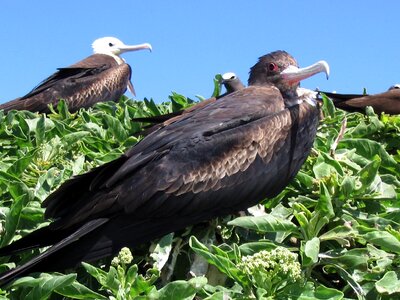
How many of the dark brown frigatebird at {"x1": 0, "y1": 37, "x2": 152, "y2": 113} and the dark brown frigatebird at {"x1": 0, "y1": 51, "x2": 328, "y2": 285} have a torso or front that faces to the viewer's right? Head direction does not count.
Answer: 2

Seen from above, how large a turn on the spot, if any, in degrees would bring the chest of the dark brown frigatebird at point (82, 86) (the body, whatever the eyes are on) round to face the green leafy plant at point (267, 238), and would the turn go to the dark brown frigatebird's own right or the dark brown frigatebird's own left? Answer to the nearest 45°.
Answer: approximately 90° to the dark brown frigatebird's own right

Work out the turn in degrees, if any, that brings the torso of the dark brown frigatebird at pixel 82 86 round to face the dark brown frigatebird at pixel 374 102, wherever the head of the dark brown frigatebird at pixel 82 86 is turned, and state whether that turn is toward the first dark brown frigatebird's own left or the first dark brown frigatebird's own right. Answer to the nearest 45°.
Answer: approximately 45° to the first dark brown frigatebird's own right

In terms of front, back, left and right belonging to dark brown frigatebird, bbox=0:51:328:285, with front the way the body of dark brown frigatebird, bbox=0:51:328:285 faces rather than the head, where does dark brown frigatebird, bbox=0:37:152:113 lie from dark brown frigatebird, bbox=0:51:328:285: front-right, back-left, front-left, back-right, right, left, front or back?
left

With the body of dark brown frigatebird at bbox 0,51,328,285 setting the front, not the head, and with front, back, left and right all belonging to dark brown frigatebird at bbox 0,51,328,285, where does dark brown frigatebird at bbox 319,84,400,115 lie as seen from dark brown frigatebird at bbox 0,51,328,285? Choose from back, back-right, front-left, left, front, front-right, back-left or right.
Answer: front-left

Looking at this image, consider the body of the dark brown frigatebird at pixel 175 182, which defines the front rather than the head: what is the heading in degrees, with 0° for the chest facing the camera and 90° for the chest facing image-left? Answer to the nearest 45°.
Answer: approximately 270°

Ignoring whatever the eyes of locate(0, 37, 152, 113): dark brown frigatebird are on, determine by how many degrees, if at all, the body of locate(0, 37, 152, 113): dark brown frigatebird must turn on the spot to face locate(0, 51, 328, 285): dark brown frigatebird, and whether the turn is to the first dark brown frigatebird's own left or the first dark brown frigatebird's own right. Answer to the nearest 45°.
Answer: approximately 90° to the first dark brown frigatebird's own right

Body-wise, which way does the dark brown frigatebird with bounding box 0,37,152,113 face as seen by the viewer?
to the viewer's right
